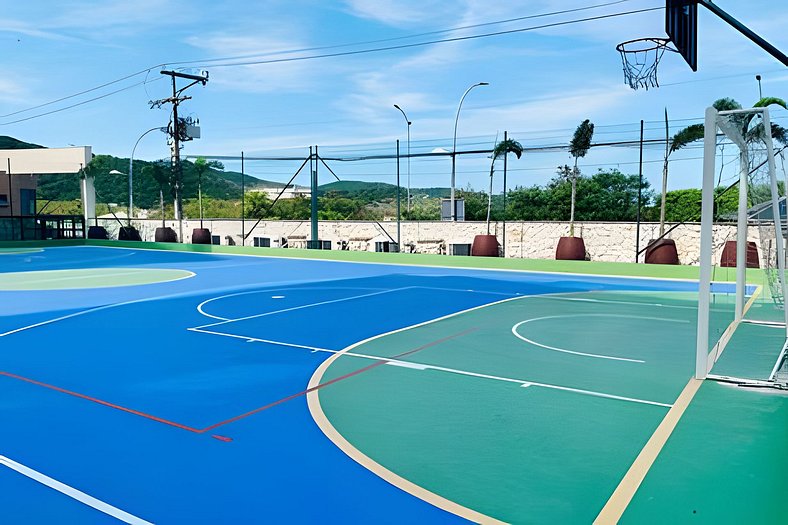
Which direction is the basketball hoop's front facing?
to the viewer's left

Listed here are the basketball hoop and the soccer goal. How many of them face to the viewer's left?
2

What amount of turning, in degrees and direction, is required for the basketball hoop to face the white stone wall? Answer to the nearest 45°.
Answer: approximately 45° to its right

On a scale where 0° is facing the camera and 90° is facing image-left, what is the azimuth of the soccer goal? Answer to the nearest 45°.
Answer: approximately 90°

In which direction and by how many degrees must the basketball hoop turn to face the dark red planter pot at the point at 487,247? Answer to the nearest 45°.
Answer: approximately 45° to its right

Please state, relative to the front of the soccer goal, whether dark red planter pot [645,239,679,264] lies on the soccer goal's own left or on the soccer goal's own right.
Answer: on the soccer goal's own right

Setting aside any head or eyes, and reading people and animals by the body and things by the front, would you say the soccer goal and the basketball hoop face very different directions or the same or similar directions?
same or similar directions

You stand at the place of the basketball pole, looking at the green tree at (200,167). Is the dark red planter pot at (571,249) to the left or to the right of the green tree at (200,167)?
right
